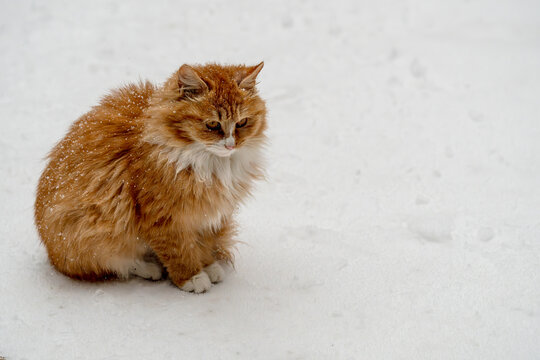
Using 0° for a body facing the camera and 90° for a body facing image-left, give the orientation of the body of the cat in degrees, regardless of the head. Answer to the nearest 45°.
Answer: approximately 315°
